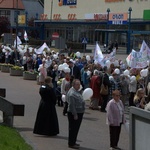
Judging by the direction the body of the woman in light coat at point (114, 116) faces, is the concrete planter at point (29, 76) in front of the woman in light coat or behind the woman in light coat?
behind

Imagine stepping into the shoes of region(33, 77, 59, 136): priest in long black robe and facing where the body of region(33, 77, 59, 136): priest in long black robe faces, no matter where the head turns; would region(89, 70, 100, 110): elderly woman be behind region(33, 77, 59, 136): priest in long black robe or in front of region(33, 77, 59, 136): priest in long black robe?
in front

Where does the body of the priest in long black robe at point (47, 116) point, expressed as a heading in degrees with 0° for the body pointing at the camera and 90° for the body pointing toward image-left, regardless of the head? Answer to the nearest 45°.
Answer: approximately 225°

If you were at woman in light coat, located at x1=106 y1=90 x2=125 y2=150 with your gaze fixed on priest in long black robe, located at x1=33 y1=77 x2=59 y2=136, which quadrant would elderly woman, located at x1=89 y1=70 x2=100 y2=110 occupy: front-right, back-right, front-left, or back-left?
front-right

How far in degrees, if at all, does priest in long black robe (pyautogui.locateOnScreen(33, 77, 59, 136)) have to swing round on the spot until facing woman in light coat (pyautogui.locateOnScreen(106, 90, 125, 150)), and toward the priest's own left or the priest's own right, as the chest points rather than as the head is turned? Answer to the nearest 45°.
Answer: approximately 90° to the priest's own right

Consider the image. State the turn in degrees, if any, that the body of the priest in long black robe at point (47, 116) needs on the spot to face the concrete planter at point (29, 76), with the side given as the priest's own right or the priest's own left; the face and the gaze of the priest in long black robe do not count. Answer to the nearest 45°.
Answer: approximately 45° to the priest's own left

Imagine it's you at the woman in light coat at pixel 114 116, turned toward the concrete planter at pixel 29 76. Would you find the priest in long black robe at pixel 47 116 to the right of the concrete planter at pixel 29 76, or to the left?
left
